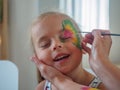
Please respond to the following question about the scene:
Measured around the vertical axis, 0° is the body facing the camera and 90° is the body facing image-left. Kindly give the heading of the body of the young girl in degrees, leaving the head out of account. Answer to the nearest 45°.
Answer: approximately 0°
